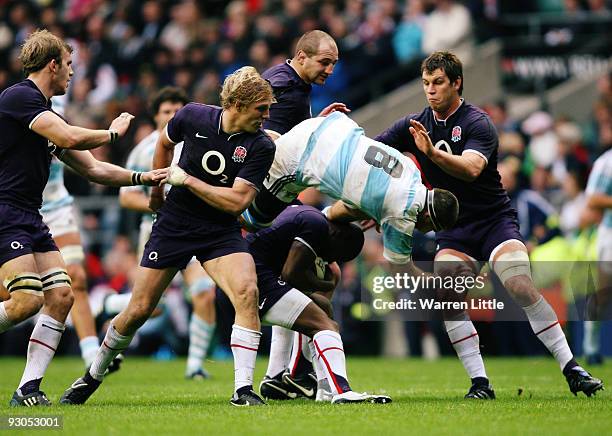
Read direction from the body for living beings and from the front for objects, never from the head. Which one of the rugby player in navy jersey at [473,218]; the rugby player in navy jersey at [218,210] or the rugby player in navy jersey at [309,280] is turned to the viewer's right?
the rugby player in navy jersey at [309,280]

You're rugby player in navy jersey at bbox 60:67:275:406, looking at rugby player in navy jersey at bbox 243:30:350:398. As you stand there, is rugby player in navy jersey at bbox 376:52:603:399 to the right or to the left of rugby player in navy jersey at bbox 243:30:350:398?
right

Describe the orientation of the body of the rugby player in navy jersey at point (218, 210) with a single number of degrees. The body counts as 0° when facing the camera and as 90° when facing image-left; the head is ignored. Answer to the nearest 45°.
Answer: approximately 0°

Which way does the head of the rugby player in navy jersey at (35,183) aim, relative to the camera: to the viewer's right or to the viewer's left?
to the viewer's right

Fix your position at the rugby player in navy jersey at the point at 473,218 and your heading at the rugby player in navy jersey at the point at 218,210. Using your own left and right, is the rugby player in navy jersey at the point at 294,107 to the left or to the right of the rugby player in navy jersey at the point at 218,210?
right

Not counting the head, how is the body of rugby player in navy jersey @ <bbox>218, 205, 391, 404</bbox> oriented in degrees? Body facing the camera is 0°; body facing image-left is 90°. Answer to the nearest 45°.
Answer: approximately 270°

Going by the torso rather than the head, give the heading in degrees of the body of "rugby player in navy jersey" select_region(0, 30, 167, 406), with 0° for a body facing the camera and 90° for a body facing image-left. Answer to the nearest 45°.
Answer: approximately 270°
